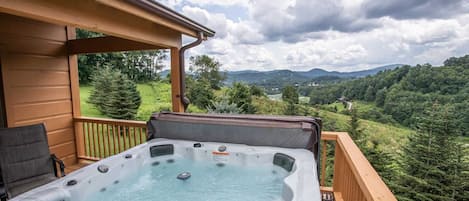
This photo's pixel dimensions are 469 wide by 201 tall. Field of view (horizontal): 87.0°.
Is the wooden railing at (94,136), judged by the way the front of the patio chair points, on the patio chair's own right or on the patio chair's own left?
on the patio chair's own left

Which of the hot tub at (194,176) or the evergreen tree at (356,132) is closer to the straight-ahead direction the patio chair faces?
the hot tub

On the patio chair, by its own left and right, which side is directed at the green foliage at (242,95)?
left

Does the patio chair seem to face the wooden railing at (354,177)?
yes

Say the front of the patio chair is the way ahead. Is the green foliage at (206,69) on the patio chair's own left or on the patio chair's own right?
on the patio chair's own left

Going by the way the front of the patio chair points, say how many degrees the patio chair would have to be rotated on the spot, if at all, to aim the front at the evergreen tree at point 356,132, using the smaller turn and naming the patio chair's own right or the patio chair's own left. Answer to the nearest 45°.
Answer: approximately 45° to the patio chair's own left

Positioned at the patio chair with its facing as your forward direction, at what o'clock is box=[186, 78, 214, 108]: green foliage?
The green foliage is roughly at 9 o'clock from the patio chair.

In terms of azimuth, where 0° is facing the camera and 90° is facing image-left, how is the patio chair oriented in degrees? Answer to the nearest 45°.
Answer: approximately 315°
